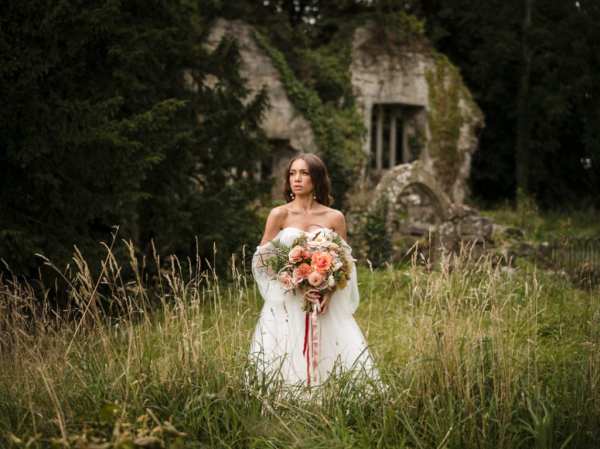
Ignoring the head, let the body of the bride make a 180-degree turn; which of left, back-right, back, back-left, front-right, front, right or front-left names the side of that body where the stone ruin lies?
front

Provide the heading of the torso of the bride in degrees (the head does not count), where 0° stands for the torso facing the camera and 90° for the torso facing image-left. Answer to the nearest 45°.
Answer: approximately 0°
